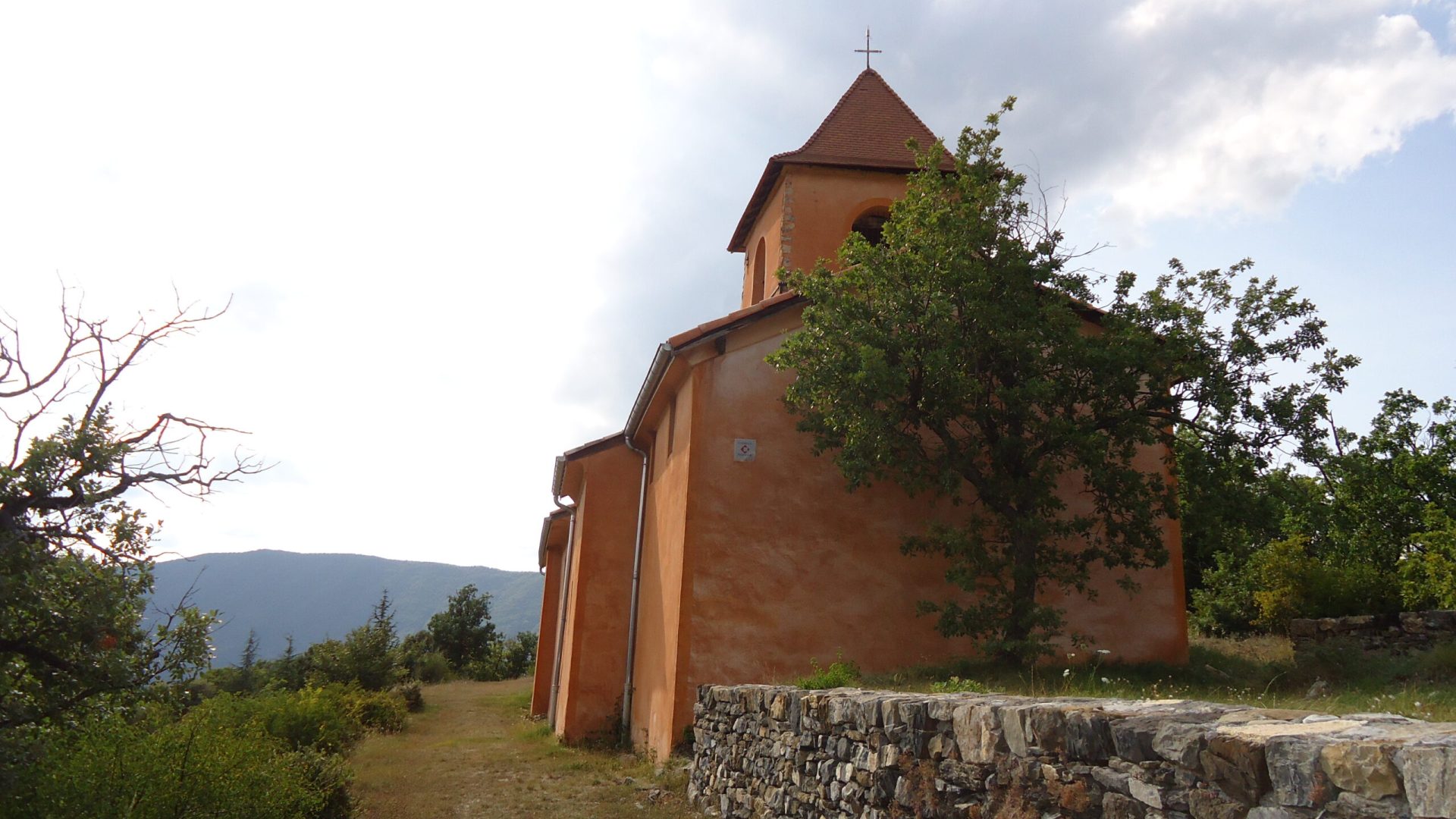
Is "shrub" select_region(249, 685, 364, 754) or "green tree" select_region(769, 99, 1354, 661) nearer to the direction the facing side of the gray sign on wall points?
the green tree

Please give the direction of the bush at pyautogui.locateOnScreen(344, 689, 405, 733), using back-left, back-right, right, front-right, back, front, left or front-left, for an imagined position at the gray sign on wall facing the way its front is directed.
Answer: back-right

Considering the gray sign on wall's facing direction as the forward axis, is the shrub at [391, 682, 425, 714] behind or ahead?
behind

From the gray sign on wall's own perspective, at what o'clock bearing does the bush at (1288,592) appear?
The bush is roughly at 8 o'clock from the gray sign on wall.

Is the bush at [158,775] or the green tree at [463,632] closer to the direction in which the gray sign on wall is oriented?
the bush

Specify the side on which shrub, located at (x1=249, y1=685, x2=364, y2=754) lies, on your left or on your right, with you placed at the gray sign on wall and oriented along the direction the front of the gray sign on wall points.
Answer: on your right

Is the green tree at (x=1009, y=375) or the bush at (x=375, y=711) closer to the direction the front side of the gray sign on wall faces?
the green tree

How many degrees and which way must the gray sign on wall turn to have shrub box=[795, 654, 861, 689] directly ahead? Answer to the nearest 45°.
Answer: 0° — it already faces it

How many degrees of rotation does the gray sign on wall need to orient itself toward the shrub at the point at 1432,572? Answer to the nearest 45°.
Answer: approximately 90° to its left

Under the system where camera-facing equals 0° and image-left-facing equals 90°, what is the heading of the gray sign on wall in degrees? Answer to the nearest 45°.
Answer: approximately 0°
